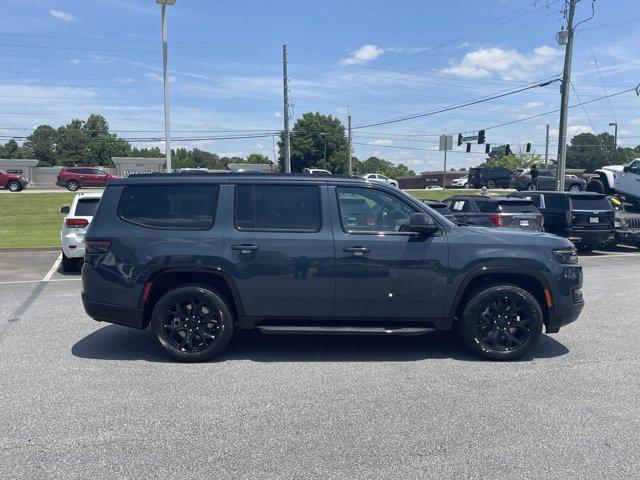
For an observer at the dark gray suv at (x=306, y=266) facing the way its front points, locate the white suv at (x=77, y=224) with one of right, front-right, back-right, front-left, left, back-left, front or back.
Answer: back-left

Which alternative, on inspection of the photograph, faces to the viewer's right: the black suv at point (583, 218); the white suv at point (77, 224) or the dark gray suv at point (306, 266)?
the dark gray suv

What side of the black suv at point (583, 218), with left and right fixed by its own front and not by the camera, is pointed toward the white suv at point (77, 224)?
left

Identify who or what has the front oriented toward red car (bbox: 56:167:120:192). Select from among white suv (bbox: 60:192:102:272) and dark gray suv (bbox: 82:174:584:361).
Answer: the white suv

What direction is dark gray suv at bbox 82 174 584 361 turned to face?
to the viewer's right

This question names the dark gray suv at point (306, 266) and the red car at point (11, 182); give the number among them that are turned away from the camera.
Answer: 0

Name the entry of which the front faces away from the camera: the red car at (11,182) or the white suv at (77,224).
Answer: the white suv

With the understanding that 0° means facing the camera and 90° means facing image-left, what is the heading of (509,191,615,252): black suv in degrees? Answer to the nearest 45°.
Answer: approximately 135°

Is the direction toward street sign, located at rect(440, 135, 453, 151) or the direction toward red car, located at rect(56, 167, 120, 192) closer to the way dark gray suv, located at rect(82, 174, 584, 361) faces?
the street sign

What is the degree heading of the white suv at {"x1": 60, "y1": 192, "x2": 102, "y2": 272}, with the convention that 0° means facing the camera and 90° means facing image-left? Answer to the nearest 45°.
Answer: approximately 180°

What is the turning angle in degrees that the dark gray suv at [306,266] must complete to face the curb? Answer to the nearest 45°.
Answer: approximately 135° to its left

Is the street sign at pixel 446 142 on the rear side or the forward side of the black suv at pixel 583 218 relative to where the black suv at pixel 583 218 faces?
on the forward side

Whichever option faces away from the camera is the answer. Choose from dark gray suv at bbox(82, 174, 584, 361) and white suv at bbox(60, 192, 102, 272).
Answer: the white suv
